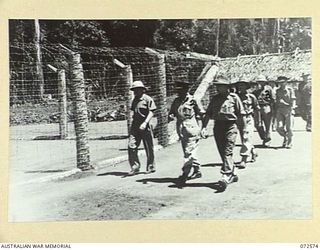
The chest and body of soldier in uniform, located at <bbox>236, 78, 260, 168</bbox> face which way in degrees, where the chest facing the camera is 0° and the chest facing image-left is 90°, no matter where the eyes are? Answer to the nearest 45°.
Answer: approximately 45°

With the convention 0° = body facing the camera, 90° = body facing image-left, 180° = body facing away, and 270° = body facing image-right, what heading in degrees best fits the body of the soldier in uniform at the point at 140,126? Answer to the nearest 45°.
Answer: approximately 45°
